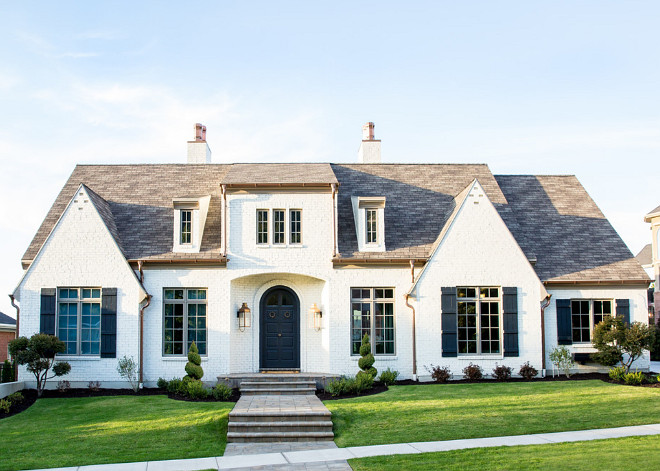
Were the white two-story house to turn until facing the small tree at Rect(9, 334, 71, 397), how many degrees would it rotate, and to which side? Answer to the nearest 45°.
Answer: approximately 90° to its right

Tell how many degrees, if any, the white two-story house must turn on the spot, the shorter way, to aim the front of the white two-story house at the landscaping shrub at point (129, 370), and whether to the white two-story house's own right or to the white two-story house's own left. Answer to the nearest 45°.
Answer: approximately 90° to the white two-story house's own right

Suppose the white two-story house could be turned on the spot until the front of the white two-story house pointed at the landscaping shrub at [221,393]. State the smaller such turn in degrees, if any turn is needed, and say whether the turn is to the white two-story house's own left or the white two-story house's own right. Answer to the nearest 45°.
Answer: approximately 45° to the white two-story house's own right

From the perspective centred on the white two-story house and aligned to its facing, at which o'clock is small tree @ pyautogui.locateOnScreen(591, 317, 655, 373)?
The small tree is roughly at 9 o'clock from the white two-story house.

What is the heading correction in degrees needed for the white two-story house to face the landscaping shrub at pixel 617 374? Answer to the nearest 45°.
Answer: approximately 90° to its left

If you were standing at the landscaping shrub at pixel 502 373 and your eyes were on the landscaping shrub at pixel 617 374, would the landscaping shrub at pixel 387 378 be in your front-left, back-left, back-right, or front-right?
back-right

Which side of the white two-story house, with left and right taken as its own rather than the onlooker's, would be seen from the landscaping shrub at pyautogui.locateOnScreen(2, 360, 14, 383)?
right

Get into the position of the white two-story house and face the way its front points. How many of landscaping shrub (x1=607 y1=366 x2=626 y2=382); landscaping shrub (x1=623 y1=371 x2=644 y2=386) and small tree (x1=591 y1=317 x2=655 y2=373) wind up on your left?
3

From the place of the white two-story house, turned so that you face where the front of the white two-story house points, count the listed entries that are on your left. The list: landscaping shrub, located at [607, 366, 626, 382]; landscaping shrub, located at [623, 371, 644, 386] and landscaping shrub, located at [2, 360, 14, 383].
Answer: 2

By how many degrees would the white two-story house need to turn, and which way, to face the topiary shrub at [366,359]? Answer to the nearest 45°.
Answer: approximately 45° to its left

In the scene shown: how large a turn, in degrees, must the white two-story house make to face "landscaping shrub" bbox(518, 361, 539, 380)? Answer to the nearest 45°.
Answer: approximately 90° to its left

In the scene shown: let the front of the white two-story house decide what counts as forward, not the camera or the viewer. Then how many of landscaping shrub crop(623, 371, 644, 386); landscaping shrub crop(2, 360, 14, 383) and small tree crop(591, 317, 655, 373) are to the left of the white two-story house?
2

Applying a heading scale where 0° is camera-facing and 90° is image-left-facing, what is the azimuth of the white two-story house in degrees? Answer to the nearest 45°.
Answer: approximately 0°

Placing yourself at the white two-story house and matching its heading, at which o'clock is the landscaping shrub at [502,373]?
The landscaping shrub is roughly at 9 o'clock from the white two-story house.
